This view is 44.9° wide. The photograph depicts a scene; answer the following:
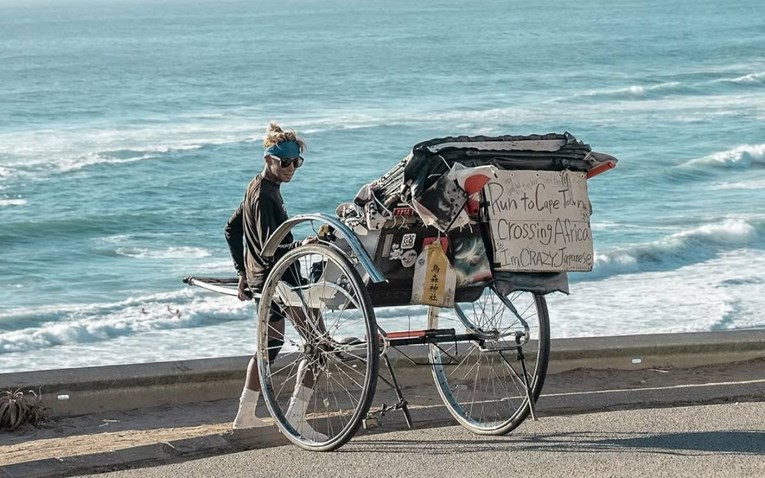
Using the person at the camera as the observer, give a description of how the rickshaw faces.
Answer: facing away from the viewer and to the left of the viewer
